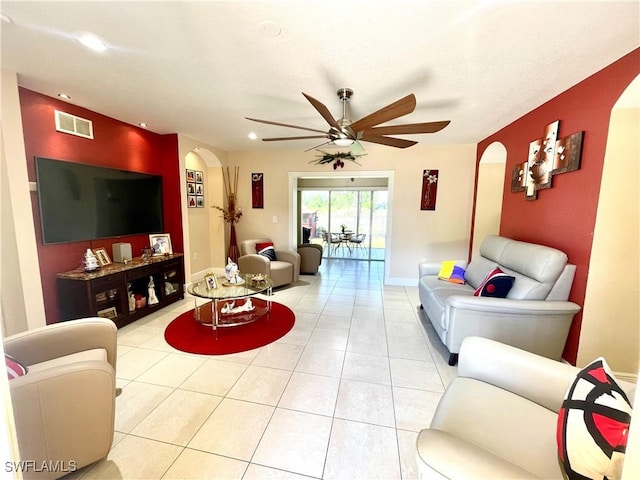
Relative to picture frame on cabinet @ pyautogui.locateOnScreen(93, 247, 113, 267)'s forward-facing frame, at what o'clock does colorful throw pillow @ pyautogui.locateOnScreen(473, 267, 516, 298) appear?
The colorful throw pillow is roughly at 12 o'clock from the picture frame on cabinet.

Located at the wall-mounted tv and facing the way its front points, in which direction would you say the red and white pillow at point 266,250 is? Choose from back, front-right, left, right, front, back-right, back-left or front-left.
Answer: front-left

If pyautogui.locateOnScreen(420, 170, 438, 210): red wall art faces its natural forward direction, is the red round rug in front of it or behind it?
in front

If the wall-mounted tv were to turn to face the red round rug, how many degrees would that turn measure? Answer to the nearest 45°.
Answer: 0° — it already faces it

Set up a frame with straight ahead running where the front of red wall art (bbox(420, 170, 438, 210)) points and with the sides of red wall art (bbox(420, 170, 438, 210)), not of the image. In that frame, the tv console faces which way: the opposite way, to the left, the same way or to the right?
to the left

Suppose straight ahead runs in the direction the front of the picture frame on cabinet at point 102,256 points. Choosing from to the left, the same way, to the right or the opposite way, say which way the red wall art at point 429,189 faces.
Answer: to the right

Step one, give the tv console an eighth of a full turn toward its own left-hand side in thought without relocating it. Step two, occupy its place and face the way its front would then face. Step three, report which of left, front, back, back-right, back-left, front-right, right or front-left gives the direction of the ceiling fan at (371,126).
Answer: front-right

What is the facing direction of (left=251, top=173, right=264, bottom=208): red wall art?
toward the camera

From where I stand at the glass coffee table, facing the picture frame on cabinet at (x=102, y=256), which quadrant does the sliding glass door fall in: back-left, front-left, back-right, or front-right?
back-right

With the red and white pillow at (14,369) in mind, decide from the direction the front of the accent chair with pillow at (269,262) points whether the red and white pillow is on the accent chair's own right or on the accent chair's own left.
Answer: on the accent chair's own right

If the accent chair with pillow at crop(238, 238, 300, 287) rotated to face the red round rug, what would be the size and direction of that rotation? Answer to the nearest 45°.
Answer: approximately 45° to its right

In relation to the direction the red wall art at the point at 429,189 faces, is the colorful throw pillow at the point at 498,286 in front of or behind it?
in front

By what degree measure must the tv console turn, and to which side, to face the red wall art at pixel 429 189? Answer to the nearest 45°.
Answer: approximately 45° to its left

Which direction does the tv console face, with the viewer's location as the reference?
facing the viewer and to the right of the viewer

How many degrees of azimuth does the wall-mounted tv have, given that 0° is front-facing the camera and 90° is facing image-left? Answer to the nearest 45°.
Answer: approximately 315°

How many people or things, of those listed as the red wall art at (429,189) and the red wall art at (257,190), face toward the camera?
2
